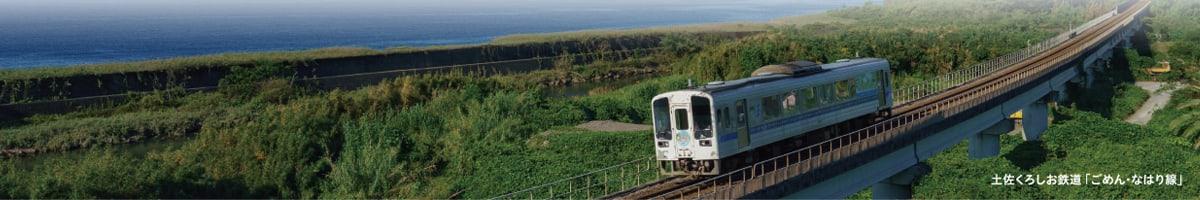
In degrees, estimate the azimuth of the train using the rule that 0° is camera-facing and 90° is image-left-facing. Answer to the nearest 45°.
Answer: approximately 45°

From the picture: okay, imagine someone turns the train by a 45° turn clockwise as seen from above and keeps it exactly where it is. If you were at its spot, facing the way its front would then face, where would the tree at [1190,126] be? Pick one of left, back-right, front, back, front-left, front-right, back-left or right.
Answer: back-right
